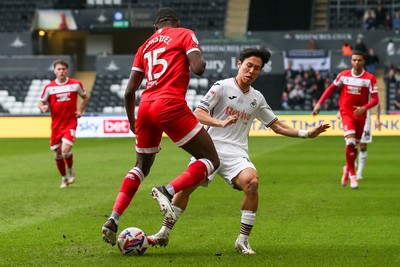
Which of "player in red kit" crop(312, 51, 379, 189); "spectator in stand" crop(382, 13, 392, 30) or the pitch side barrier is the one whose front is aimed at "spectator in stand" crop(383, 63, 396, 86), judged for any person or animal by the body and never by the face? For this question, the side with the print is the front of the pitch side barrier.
"spectator in stand" crop(382, 13, 392, 30)

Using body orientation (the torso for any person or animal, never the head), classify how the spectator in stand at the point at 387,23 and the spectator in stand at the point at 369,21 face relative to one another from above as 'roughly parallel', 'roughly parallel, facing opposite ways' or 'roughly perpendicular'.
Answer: roughly parallel

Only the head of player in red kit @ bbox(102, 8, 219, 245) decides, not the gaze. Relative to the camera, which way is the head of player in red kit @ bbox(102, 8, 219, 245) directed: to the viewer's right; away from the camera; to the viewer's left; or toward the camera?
away from the camera

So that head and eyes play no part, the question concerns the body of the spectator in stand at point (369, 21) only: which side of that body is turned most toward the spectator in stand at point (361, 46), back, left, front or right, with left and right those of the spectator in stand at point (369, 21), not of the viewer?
front

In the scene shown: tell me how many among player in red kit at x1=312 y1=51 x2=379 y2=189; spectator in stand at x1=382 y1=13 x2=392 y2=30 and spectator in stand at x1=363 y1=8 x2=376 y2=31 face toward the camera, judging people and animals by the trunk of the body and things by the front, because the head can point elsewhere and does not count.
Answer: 3

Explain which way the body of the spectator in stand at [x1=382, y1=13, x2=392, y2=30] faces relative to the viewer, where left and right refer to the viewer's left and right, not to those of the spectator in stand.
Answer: facing the viewer

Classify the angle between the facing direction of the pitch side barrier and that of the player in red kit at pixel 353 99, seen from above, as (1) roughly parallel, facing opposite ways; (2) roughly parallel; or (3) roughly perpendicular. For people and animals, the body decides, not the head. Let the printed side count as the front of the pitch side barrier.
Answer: roughly parallel

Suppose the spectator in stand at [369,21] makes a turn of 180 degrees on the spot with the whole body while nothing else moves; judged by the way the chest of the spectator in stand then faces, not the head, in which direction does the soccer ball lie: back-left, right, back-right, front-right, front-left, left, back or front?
back

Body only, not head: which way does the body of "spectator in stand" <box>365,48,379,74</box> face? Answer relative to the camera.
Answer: toward the camera

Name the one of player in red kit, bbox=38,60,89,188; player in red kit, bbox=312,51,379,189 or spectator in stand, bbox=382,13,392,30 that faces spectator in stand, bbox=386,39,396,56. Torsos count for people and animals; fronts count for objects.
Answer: spectator in stand, bbox=382,13,392,30

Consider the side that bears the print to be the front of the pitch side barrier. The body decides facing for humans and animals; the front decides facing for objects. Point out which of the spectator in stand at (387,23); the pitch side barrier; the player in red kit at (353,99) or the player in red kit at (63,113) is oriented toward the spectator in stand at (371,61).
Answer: the spectator in stand at (387,23)

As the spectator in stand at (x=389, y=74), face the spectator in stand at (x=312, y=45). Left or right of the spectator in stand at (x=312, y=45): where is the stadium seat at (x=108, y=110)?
left

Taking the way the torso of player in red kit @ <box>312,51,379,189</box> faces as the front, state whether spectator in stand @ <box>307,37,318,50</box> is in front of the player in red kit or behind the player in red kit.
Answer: behind

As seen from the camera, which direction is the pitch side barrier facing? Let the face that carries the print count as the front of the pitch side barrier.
toward the camera
